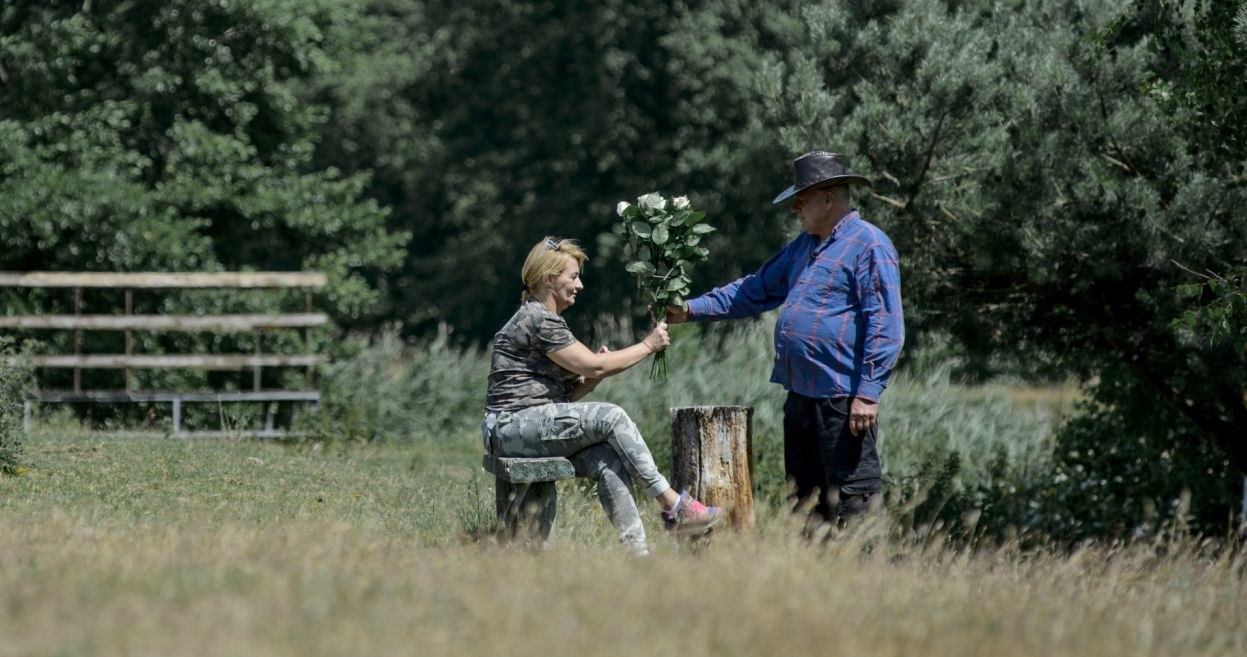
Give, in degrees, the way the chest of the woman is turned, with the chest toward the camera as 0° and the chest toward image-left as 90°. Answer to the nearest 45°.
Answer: approximately 270°

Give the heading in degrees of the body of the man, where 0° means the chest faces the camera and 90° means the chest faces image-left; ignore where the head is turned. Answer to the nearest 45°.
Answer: approximately 45°

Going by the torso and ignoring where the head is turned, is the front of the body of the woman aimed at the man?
yes

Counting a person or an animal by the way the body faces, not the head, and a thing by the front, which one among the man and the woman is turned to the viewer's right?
the woman

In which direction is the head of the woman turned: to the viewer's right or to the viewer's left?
to the viewer's right

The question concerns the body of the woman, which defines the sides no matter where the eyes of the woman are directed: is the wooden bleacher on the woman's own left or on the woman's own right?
on the woman's own left

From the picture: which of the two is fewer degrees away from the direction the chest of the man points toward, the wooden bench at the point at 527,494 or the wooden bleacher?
the wooden bench

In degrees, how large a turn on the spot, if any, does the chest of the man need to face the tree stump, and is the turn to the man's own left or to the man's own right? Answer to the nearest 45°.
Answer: approximately 45° to the man's own right

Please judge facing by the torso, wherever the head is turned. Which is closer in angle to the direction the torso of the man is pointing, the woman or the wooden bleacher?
the woman

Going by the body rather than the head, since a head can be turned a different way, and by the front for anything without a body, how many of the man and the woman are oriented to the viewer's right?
1

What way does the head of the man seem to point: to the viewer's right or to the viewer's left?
to the viewer's left

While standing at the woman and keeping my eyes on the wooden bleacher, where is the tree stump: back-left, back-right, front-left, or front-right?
back-right
